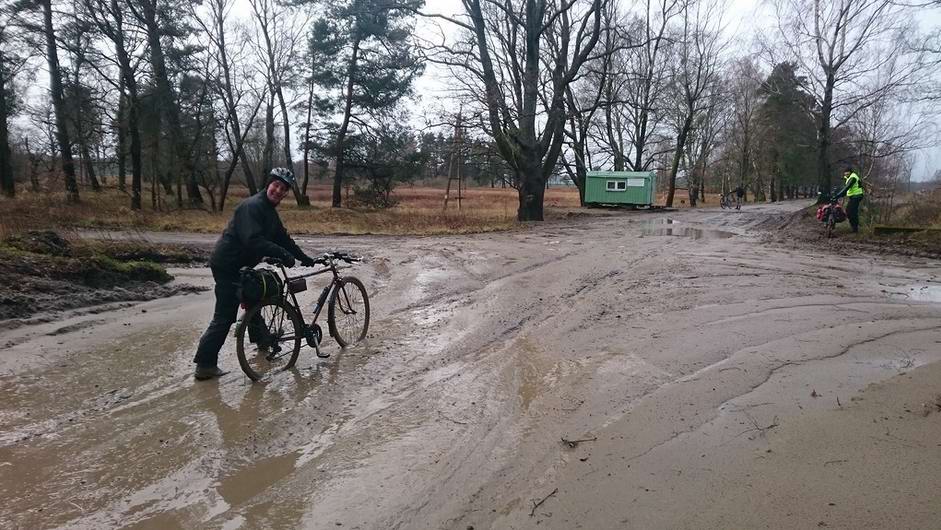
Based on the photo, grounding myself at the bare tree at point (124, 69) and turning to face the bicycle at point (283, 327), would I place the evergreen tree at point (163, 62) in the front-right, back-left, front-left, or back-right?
back-left

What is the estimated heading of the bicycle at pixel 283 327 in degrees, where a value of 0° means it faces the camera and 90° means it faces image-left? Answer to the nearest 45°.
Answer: approximately 225°

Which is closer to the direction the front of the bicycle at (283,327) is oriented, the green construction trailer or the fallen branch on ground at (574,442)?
the green construction trailer

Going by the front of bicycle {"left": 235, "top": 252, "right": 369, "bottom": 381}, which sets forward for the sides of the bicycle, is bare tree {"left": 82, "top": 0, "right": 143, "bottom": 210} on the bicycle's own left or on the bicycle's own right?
on the bicycle's own left

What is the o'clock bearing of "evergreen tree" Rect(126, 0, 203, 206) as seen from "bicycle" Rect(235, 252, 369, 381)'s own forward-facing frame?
The evergreen tree is roughly at 10 o'clock from the bicycle.

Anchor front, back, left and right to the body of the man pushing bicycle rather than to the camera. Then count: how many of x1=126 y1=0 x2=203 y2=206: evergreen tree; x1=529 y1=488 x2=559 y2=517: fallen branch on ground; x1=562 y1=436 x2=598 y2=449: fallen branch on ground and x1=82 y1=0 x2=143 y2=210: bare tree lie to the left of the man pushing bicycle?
2

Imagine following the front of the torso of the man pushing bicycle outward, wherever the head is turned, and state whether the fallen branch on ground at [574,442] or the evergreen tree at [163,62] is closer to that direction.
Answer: the fallen branch on ground

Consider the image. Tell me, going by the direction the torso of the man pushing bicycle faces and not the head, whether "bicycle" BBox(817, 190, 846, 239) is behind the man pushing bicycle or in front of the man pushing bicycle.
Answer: in front

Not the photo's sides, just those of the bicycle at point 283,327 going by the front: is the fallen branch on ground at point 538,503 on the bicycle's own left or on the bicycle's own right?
on the bicycle's own right

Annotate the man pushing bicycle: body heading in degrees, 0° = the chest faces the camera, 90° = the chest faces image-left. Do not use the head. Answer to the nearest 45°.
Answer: approximately 270°
